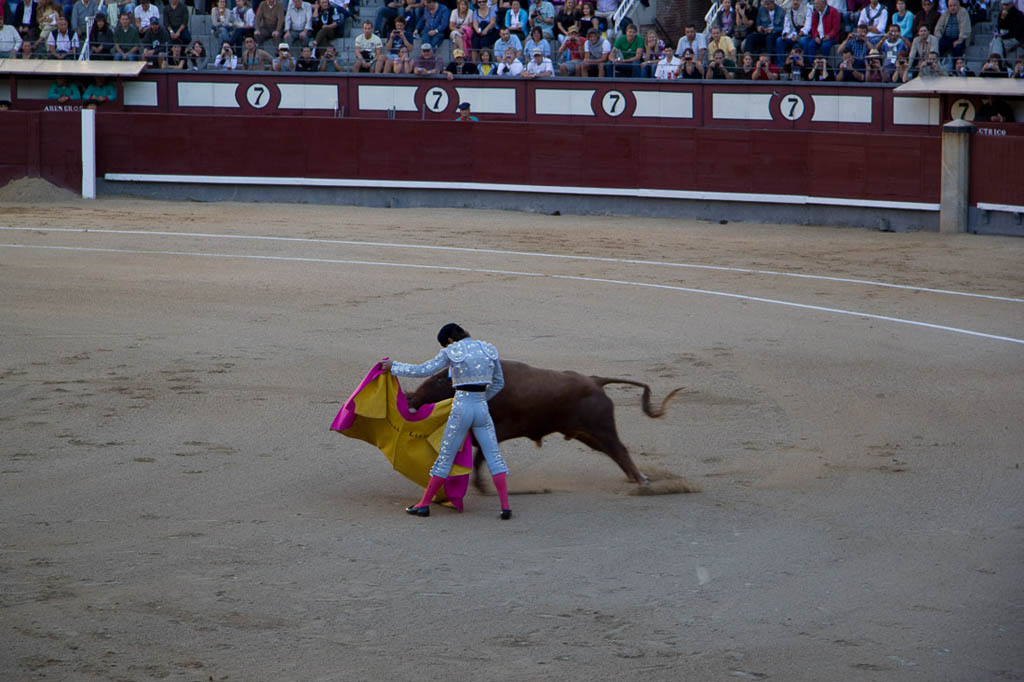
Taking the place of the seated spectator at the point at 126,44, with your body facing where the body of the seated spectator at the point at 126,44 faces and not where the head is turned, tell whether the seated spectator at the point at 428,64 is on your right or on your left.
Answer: on your left

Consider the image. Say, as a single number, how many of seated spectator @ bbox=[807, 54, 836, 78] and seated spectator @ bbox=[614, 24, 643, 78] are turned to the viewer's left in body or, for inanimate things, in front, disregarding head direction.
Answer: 0

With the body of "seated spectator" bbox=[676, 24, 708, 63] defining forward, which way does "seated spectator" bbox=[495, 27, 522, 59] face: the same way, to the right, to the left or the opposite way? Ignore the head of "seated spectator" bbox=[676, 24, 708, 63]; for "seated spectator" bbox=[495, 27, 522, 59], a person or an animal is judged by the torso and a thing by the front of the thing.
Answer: the same way

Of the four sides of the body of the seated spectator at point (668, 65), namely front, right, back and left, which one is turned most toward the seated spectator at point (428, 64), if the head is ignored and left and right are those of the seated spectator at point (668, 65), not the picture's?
right

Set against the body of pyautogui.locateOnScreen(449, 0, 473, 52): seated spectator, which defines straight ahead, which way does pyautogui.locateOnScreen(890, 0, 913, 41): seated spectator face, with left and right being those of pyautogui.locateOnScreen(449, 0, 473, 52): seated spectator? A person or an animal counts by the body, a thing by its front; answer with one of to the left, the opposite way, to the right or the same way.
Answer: the same way

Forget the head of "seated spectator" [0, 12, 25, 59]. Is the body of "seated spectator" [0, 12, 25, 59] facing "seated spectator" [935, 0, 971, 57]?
no

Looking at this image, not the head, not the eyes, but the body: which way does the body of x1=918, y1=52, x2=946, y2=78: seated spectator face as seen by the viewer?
toward the camera

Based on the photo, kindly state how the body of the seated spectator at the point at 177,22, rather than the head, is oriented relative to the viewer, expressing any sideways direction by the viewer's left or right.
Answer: facing the viewer

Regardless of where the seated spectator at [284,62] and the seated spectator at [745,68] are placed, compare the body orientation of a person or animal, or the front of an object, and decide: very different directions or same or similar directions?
same or similar directions

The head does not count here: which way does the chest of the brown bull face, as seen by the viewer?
to the viewer's left

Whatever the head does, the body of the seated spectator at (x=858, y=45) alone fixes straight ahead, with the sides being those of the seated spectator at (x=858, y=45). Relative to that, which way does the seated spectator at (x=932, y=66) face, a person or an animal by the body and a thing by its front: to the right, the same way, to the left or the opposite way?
the same way

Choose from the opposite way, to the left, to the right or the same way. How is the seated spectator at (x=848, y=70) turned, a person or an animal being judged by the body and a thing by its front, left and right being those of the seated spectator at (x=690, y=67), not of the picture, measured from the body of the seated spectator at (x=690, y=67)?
the same way

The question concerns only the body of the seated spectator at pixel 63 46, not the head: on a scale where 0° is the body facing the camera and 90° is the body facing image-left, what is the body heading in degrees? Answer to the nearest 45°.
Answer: approximately 0°

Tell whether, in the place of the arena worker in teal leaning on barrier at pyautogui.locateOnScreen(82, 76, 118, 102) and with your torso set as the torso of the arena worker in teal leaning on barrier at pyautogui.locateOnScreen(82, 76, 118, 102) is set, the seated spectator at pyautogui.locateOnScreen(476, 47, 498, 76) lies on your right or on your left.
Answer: on your left

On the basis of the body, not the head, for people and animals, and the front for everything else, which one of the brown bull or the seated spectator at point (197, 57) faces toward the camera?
the seated spectator

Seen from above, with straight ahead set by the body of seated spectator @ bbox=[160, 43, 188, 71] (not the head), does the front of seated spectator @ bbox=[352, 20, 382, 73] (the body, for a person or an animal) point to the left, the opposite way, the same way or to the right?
the same way

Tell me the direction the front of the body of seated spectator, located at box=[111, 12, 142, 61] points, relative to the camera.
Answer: toward the camera

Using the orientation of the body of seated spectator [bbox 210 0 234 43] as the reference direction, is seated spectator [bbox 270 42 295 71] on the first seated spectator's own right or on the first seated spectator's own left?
on the first seated spectator's own left

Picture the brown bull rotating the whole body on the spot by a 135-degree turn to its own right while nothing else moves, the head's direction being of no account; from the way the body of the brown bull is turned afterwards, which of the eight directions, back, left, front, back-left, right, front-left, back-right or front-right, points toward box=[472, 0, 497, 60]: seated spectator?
front-left
